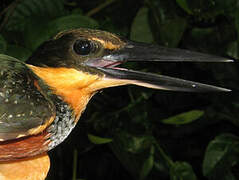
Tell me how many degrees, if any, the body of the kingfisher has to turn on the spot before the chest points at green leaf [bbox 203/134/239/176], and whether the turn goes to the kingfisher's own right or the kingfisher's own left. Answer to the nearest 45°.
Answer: approximately 45° to the kingfisher's own left

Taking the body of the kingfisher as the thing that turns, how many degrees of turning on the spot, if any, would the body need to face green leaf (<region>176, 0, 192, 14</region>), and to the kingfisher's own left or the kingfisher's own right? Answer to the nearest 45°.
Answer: approximately 45° to the kingfisher's own left

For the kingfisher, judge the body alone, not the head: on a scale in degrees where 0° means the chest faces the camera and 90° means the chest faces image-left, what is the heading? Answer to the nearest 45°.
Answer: approximately 270°

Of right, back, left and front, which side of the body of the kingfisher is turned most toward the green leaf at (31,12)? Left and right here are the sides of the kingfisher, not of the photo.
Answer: left
